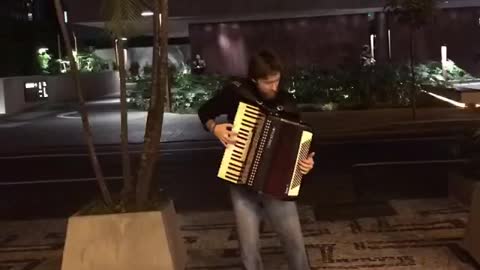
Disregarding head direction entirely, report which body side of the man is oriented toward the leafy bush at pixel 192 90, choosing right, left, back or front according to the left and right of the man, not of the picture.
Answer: back

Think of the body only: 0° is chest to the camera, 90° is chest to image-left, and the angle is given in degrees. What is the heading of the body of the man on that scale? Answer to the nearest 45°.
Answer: approximately 0°

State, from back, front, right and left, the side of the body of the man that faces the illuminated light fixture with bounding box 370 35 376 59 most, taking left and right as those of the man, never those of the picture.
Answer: back

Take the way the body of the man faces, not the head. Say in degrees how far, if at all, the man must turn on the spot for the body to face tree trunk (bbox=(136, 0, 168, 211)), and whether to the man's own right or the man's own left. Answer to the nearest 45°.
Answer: approximately 135° to the man's own right

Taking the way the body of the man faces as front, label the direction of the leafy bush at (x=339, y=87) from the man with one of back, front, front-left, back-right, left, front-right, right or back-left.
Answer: back

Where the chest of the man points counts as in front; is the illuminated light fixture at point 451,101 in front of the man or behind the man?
behind
